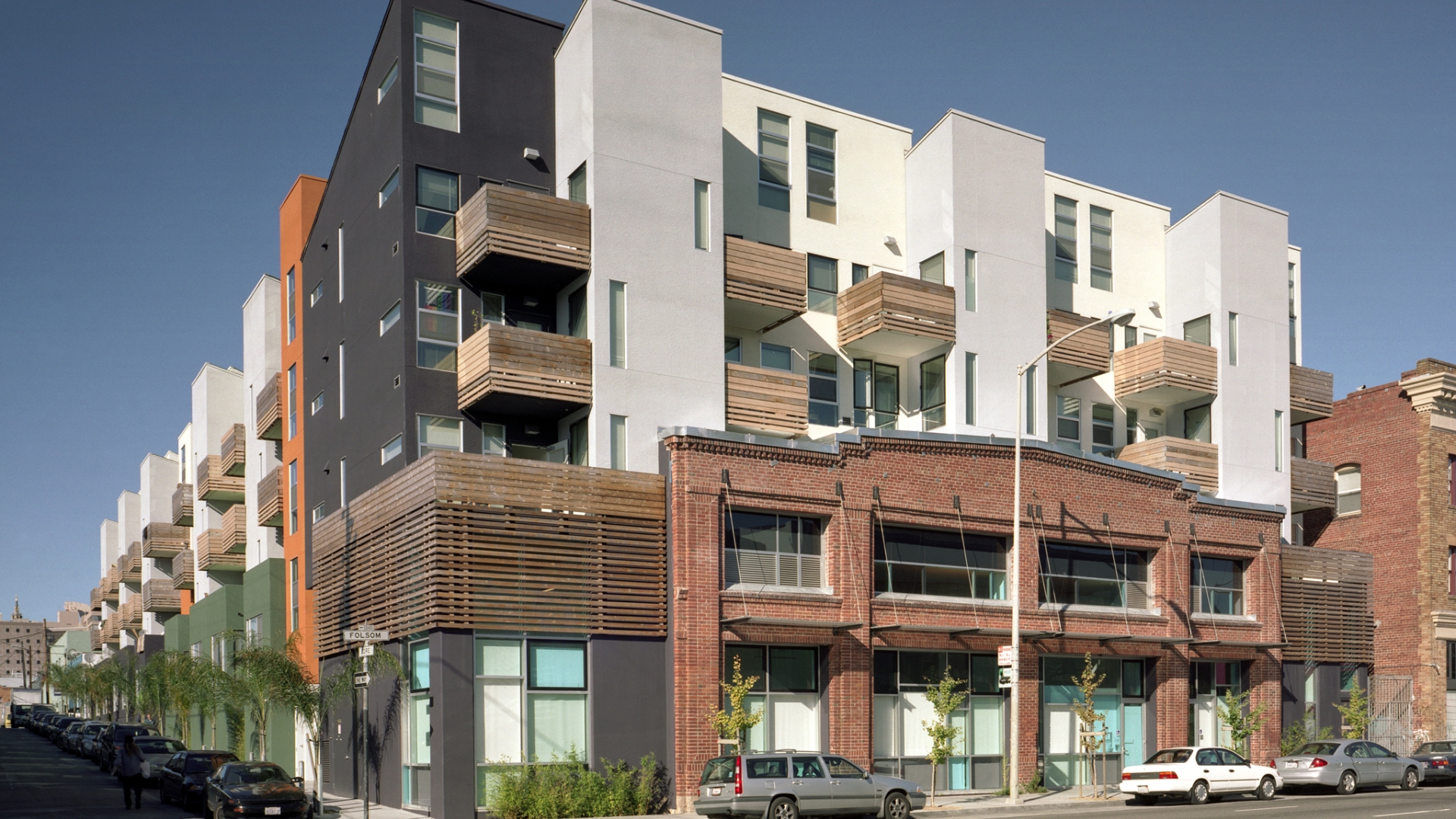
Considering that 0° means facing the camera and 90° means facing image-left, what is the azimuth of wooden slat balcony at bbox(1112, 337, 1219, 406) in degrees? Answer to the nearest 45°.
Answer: approximately 315°

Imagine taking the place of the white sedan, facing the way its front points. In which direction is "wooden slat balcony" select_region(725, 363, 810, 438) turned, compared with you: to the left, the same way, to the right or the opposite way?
to the right

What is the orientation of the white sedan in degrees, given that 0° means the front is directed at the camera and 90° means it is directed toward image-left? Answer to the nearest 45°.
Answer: approximately 225°

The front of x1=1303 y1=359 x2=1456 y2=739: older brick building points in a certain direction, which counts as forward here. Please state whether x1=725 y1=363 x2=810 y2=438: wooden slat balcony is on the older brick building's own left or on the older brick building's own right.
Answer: on the older brick building's own right

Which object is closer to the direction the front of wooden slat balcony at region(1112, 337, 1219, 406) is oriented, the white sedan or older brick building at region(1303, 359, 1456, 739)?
the white sedan

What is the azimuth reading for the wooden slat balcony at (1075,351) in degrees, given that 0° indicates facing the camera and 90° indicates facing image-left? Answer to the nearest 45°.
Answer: approximately 315°

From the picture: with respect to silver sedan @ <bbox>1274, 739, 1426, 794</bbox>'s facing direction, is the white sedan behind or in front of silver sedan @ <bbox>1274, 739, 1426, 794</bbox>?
behind
